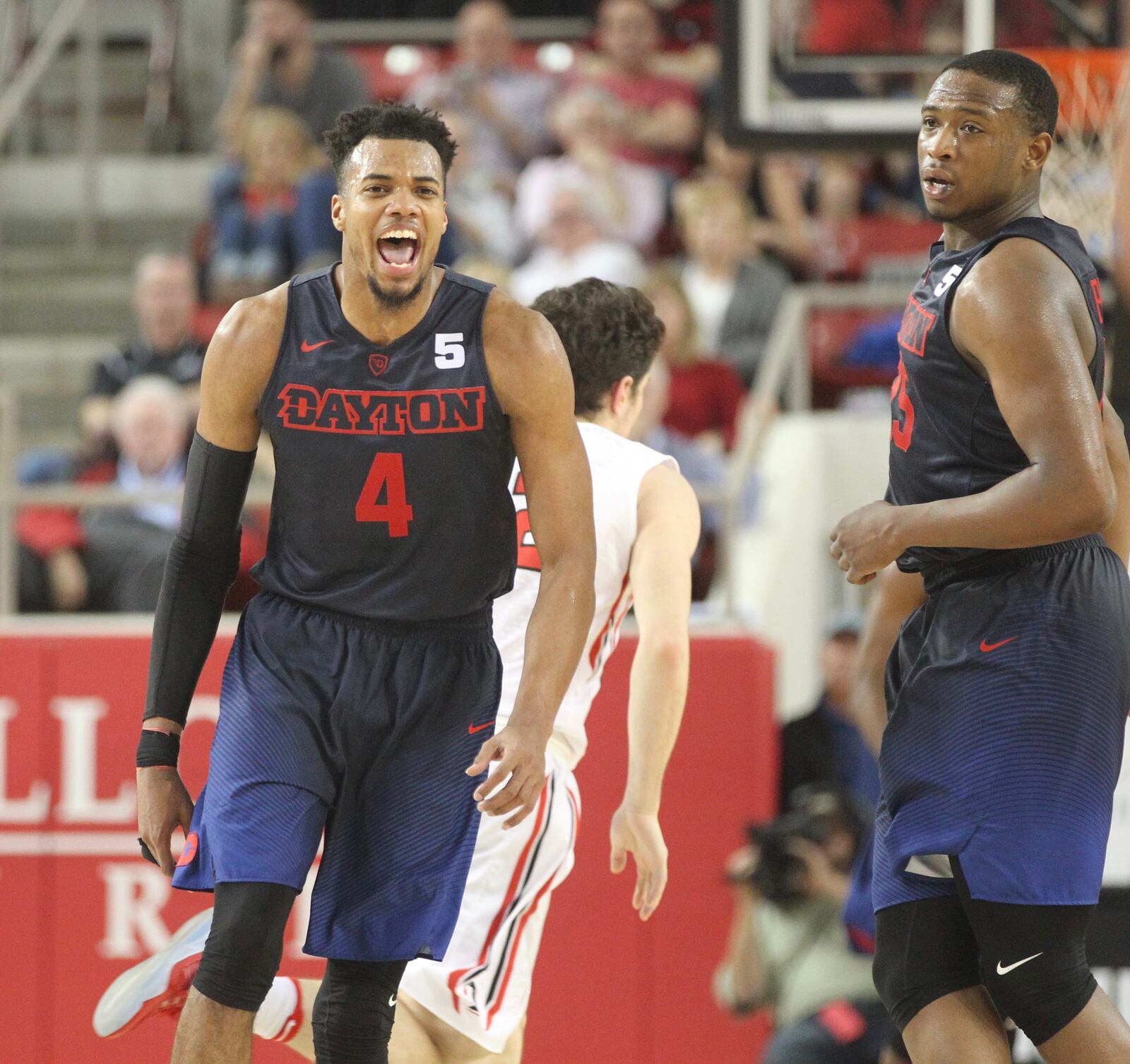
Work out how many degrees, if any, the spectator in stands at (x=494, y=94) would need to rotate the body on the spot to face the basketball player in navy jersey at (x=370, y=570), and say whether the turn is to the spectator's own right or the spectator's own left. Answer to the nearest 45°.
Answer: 0° — they already face them

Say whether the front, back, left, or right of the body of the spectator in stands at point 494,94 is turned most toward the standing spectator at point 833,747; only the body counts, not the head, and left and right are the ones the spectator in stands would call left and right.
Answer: front

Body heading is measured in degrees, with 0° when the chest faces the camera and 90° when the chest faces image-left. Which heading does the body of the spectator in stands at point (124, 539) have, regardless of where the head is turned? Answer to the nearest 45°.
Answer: approximately 0°

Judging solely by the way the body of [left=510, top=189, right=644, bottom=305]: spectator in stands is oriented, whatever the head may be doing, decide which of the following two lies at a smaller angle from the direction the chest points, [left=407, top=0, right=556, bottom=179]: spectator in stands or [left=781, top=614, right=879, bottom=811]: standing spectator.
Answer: the standing spectator

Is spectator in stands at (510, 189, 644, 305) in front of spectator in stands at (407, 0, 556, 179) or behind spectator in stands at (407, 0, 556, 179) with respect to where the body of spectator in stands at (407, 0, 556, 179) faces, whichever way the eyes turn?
in front

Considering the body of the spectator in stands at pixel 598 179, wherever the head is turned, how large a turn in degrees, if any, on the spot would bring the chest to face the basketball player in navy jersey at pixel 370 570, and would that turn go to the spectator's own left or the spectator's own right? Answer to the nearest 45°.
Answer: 0° — they already face them

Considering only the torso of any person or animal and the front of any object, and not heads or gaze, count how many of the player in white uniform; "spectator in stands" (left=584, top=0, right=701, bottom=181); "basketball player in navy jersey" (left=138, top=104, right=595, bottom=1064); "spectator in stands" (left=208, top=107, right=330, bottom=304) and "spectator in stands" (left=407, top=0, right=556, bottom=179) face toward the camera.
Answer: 4

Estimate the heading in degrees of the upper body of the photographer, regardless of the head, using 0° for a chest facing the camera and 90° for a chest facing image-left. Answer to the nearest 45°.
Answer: approximately 45°
